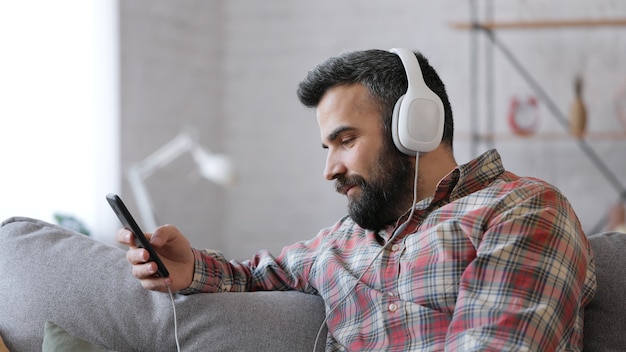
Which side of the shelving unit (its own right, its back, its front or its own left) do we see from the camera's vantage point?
front

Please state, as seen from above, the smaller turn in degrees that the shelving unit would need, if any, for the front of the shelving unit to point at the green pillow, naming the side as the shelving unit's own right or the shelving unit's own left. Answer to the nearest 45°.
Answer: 0° — it already faces it

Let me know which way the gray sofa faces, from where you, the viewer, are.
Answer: facing the viewer

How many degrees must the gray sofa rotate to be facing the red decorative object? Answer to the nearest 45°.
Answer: approximately 135° to its left

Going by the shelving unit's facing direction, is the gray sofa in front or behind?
in front

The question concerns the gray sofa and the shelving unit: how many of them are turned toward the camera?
2
